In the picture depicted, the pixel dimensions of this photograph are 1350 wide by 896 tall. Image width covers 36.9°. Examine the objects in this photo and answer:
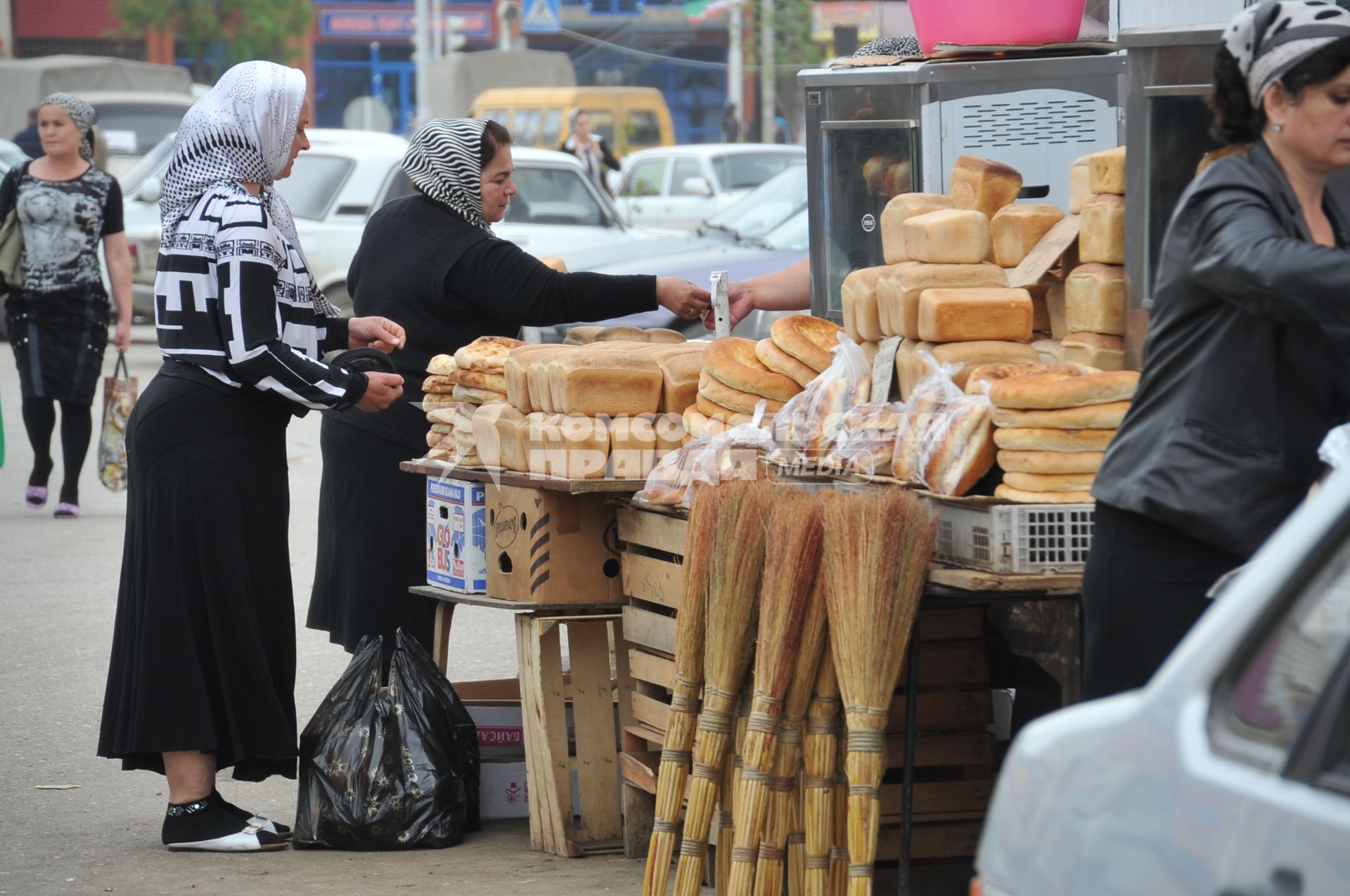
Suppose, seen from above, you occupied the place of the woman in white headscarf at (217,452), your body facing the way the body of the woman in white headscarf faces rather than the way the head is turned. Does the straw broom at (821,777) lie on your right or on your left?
on your right

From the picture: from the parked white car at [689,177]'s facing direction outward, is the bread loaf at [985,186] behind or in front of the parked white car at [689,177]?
in front

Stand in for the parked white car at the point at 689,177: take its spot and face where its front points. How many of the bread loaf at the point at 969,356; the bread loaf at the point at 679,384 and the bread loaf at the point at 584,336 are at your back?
0

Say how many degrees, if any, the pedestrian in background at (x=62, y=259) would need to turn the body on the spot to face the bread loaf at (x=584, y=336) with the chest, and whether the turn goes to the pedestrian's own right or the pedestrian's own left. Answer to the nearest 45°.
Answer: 0° — they already face it

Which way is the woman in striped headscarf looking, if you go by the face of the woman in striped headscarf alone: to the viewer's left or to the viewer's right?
to the viewer's right

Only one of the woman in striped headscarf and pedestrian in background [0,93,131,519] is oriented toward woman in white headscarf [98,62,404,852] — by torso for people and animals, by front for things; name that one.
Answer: the pedestrian in background

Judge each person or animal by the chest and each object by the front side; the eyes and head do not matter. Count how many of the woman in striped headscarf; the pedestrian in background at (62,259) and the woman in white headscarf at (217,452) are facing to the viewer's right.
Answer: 2

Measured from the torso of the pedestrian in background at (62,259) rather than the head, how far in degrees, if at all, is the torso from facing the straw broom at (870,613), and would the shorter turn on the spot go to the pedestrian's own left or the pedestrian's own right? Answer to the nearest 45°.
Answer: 0° — they already face it

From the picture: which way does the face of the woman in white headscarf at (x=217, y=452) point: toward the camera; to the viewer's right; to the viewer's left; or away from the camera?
to the viewer's right

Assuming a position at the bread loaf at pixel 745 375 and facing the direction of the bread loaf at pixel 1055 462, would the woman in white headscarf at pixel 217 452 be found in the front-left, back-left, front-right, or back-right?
back-right

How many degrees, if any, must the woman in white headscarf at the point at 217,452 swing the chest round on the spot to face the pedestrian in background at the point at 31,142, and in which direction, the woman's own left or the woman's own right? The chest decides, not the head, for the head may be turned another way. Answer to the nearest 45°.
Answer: approximately 90° to the woman's own left

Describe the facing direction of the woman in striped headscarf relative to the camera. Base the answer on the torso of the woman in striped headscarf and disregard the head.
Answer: to the viewer's right

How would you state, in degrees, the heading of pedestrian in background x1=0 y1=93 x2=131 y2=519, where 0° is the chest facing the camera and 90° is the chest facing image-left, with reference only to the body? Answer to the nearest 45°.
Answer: approximately 0°

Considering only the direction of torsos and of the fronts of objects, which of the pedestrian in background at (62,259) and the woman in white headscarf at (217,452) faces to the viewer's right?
the woman in white headscarf

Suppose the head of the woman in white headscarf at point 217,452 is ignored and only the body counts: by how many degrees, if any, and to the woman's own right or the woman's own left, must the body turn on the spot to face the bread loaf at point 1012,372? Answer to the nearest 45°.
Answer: approximately 45° to the woman's own right

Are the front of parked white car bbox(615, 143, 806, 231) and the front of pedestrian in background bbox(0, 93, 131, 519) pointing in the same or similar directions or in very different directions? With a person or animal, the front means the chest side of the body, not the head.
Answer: same or similar directions

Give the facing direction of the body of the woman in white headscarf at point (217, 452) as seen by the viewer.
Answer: to the viewer's right
